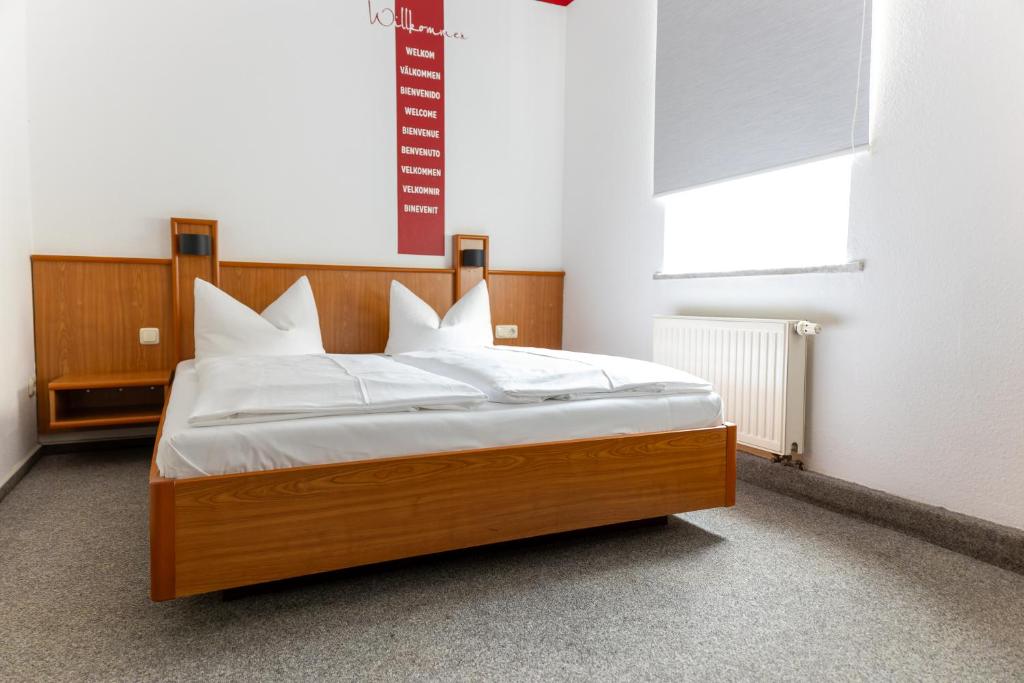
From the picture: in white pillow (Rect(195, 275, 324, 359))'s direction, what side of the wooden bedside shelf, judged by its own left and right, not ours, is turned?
left

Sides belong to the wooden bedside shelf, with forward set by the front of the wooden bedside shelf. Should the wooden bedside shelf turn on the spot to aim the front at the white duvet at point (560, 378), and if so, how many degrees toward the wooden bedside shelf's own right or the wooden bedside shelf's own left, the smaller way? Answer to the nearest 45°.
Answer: approximately 45° to the wooden bedside shelf's own left

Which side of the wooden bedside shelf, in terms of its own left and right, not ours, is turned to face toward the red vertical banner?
left

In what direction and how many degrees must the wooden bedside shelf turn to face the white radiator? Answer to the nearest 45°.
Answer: approximately 45° to its left

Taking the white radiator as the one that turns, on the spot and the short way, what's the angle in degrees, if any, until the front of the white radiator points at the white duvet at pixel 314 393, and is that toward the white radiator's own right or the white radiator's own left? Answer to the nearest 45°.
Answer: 0° — it already faces it

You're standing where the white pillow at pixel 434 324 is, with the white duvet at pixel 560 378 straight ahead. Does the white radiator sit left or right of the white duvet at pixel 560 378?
left

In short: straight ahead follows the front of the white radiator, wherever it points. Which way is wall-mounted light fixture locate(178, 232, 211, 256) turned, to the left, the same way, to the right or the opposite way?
to the left

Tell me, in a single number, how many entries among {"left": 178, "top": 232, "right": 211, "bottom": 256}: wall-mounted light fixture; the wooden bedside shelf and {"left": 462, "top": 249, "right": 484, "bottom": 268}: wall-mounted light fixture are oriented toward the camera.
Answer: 3

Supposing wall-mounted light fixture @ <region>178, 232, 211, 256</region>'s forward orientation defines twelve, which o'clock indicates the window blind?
The window blind is roughly at 10 o'clock from the wall-mounted light fixture.

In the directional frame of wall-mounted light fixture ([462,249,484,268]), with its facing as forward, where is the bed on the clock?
The bed is roughly at 12 o'clock from the wall-mounted light fixture.

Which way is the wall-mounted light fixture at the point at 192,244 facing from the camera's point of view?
toward the camera

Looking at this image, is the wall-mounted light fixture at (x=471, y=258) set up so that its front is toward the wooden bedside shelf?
no

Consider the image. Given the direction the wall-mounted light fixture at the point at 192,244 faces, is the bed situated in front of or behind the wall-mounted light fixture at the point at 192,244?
in front

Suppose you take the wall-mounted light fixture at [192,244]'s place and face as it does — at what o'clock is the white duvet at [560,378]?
The white duvet is roughly at 11 o'clock from the wall-mounted light fixture.

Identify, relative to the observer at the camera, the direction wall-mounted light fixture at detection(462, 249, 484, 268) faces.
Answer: facing the viewer

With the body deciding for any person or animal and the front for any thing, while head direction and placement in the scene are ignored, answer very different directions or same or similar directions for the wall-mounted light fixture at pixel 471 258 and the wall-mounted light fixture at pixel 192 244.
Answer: same or similar directions

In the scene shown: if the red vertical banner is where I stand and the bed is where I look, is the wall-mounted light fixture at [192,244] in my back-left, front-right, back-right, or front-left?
front-right

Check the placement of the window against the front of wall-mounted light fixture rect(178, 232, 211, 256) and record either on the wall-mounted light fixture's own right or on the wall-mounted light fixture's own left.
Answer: on the wall-mounted light fixture's own left

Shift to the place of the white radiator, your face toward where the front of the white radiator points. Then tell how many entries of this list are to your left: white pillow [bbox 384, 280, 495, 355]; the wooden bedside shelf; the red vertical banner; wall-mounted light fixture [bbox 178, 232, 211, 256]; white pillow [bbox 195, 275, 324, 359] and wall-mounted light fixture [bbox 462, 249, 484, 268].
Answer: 0

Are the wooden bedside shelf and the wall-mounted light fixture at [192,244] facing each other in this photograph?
no
